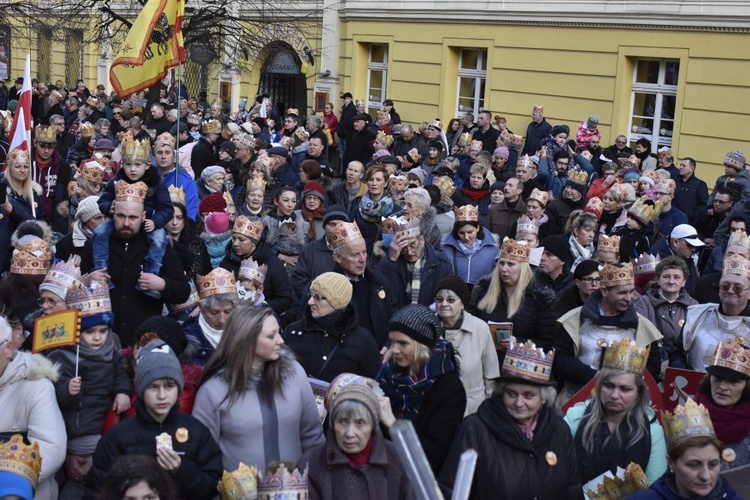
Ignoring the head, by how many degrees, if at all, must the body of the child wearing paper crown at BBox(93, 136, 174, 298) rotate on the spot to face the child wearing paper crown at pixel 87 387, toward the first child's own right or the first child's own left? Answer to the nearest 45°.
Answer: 0° — they already face them

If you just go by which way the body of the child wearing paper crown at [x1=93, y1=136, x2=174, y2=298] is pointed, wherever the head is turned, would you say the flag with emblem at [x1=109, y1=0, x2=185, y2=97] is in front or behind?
behind

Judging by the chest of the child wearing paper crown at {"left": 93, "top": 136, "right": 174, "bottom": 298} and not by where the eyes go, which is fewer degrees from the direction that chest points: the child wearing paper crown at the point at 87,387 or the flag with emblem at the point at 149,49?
the child wearing paper crown

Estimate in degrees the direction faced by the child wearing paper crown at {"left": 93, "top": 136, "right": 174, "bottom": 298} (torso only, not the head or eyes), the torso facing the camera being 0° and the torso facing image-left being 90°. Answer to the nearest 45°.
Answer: approximately 0°
